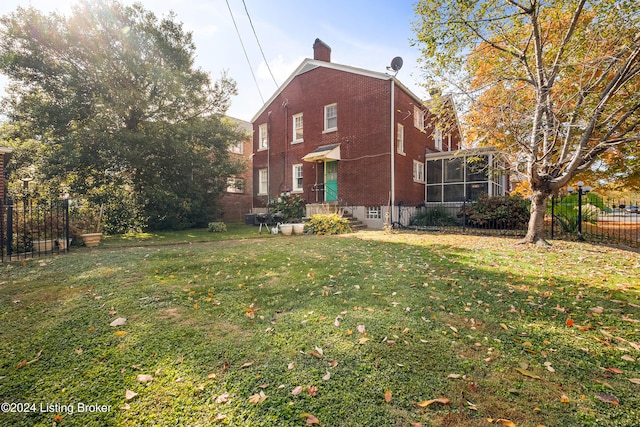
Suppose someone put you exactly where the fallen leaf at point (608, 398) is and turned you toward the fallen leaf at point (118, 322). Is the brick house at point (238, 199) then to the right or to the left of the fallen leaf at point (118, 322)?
right

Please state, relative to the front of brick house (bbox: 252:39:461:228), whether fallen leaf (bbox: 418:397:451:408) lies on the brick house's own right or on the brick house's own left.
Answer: on the brick house's own left

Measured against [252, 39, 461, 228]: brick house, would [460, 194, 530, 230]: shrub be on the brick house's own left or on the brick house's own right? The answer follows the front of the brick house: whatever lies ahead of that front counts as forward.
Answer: on the brick house's own left

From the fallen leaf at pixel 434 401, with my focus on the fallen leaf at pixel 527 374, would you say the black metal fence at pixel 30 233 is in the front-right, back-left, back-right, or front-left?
back-left

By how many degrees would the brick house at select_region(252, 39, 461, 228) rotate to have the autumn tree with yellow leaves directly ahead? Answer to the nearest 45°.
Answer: approximately 90° to its left

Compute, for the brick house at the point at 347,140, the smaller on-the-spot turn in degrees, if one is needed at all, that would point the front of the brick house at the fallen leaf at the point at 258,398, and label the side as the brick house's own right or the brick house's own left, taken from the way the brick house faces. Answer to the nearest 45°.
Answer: approximately 45° to the brick house's own left

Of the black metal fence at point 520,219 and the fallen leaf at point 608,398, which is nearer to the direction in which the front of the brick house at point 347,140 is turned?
the fallen leaf

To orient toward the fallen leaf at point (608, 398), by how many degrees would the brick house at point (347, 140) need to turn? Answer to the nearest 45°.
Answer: approximately 45° to its left

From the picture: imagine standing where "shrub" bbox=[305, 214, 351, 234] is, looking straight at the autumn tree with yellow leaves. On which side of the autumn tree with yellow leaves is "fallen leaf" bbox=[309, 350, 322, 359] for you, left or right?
right

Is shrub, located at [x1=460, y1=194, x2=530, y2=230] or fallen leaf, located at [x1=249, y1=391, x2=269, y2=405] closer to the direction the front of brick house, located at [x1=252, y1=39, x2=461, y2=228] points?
the fallen leaf

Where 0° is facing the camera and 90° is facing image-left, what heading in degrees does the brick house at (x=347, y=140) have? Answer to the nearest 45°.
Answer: approximately 45°
